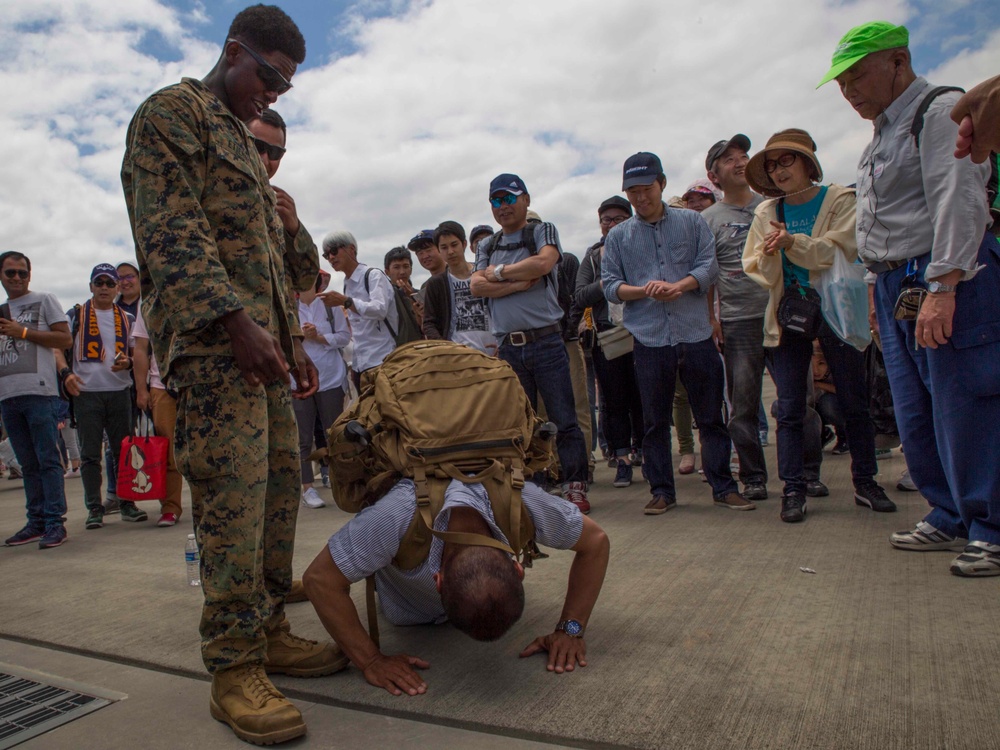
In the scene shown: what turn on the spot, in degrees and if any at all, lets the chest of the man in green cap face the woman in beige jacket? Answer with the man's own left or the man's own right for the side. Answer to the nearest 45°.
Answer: approximately 90° to the man's own right

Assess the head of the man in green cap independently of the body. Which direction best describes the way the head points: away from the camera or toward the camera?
toward the camera

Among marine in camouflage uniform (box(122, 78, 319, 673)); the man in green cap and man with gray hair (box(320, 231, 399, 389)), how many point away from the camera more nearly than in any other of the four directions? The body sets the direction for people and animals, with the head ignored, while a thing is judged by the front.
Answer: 0

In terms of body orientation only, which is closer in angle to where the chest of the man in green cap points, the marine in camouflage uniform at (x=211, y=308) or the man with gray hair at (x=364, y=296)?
the marine in camouflage uniform

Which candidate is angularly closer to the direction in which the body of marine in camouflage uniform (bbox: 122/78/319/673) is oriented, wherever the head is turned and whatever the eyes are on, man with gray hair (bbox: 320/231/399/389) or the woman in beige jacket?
the woman in beige jacket

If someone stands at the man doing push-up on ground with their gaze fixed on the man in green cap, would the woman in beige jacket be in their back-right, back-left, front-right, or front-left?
front-left

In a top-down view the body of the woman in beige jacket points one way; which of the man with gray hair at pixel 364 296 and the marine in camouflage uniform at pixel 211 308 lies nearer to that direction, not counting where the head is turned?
the marine in camouflage uniform

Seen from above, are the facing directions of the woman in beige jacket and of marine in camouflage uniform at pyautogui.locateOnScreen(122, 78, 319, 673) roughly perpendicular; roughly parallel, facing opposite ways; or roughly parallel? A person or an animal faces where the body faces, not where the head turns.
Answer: roughly perpendicular

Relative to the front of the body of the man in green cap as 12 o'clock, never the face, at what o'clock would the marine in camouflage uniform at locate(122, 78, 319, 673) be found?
The marine in camouflage uniform is roughly at 12 o'clock from the man in green cap.

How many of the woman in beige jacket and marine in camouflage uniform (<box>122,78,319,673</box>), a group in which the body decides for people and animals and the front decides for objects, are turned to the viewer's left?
0

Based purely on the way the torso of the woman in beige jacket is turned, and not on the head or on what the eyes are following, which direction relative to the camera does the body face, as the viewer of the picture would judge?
toward the camera

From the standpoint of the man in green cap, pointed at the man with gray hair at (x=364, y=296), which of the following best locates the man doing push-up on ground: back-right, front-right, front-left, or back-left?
front-left

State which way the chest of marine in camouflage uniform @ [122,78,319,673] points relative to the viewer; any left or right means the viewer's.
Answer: facing the viewer and to the right of the viewer

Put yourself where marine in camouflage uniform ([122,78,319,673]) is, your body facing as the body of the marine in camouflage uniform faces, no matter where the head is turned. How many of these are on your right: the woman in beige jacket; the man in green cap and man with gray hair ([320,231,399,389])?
0

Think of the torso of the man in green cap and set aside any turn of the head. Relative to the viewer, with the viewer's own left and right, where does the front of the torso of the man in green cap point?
facing the viewer and to the left of the viewer
